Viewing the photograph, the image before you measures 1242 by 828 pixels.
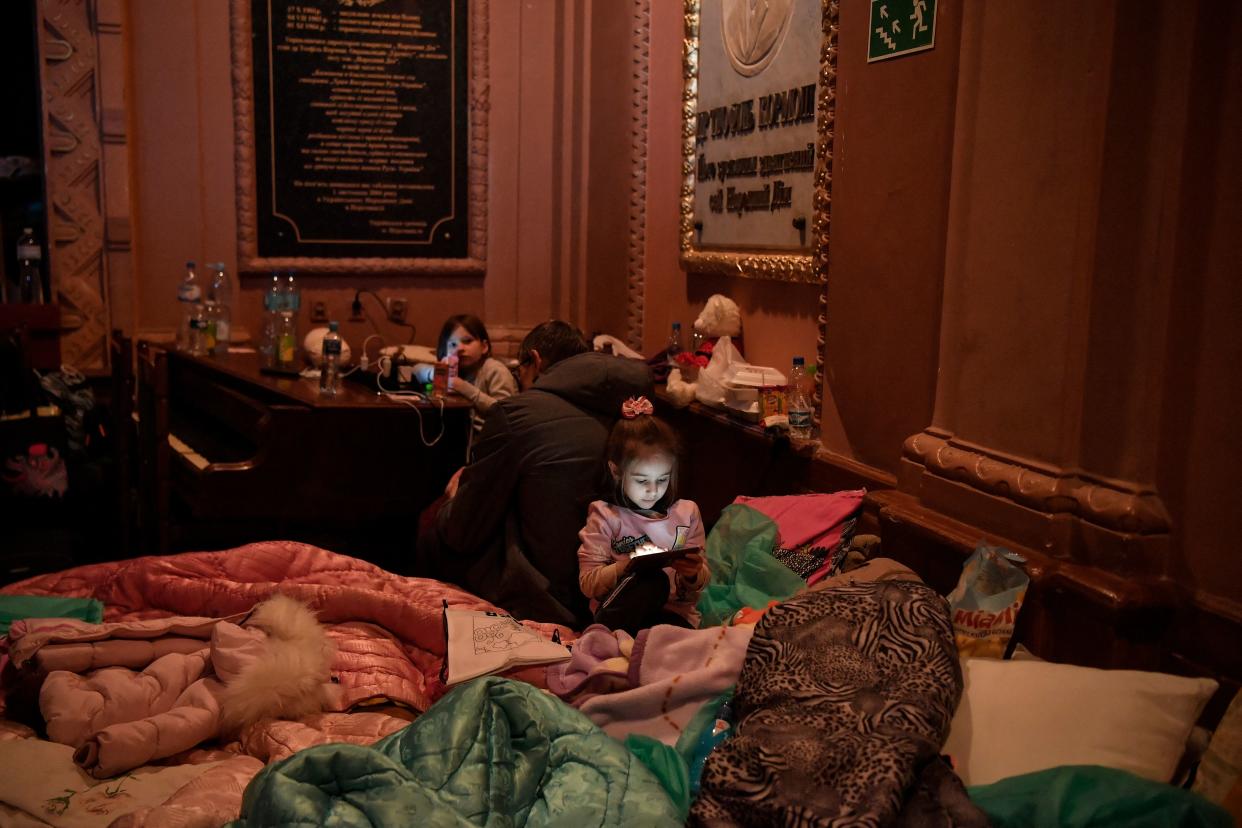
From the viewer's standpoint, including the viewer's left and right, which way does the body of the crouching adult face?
facing away from the viewer and to the left of the viewer

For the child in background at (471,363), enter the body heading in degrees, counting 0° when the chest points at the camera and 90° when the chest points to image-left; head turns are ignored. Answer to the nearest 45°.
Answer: approximately 45°

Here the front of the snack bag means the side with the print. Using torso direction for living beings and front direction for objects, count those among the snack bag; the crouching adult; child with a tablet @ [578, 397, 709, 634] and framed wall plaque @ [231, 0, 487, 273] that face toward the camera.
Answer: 3

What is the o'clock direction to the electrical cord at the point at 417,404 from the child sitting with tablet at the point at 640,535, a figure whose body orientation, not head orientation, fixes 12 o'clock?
The electrical cord is roughly at 5 o'clock from the child sitting with tablet.

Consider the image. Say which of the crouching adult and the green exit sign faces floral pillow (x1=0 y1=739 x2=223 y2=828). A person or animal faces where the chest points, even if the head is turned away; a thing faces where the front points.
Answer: the green exit sign

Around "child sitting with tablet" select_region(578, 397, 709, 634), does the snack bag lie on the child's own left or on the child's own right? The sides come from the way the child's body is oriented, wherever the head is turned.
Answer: on the child's own left

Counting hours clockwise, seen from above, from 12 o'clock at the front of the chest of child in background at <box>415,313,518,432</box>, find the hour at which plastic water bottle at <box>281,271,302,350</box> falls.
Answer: The plastic water bottle is roughly at 3 o'clock from the child in background.

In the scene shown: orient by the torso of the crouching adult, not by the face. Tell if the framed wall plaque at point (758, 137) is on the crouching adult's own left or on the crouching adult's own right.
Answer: on the crouching adult's own right
